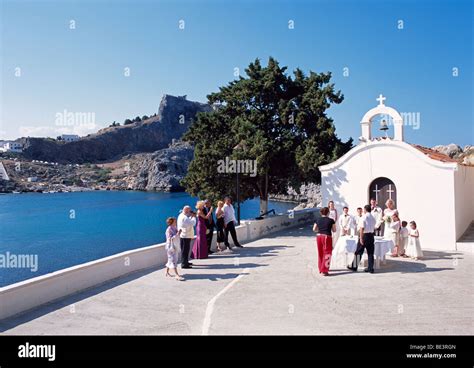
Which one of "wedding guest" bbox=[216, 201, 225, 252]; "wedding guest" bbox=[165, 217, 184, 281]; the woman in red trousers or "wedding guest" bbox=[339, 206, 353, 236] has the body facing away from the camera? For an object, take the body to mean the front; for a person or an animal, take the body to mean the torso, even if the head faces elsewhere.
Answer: the woman in red trousers

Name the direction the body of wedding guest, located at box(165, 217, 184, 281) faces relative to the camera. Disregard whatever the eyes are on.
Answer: to the viewer's right

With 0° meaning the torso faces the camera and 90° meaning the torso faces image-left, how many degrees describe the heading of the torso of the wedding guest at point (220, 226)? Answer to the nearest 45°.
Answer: approximately 270°

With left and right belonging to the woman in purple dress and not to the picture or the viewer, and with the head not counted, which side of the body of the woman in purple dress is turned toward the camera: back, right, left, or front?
right

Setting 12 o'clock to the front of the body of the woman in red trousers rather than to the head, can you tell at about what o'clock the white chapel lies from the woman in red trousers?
The white chapel is roughly at 1 o'clock from the woman in red trousers.

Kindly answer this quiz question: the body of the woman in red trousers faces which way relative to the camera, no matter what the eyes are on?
away from the camera

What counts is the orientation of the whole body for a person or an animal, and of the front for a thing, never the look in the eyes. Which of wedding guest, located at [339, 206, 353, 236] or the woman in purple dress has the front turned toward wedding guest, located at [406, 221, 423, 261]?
the woman in purple dress

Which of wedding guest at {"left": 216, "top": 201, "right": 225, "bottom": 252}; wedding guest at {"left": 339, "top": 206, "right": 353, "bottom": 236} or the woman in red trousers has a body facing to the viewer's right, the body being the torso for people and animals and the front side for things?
wedding guest at {"left": 216, "top": 201, "right": 225, "bottom": 252}

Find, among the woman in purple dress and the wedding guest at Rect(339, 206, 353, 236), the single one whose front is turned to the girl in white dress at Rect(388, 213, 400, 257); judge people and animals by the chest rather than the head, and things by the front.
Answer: the woman in purple dress

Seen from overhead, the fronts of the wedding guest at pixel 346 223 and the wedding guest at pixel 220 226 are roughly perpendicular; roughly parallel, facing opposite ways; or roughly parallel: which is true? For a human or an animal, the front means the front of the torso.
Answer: roughly perpendicular
